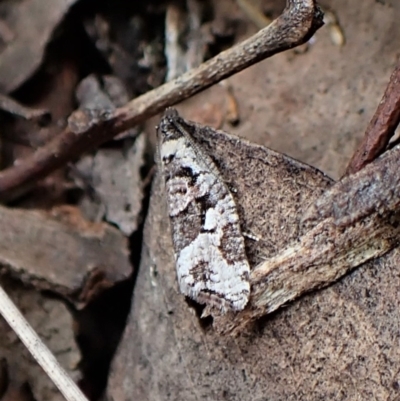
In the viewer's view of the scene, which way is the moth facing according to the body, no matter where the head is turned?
away from the camera

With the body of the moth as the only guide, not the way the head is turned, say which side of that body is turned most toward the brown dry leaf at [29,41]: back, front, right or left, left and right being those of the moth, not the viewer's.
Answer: front
